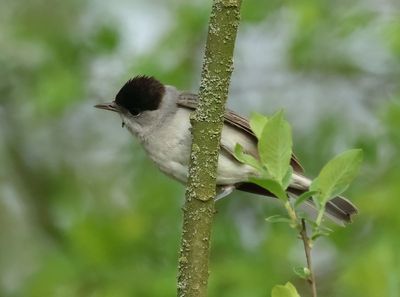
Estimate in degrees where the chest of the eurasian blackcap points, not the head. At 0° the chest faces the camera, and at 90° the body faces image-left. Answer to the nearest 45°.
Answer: approximately 90°
